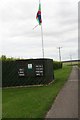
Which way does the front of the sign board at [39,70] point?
toward the camera
